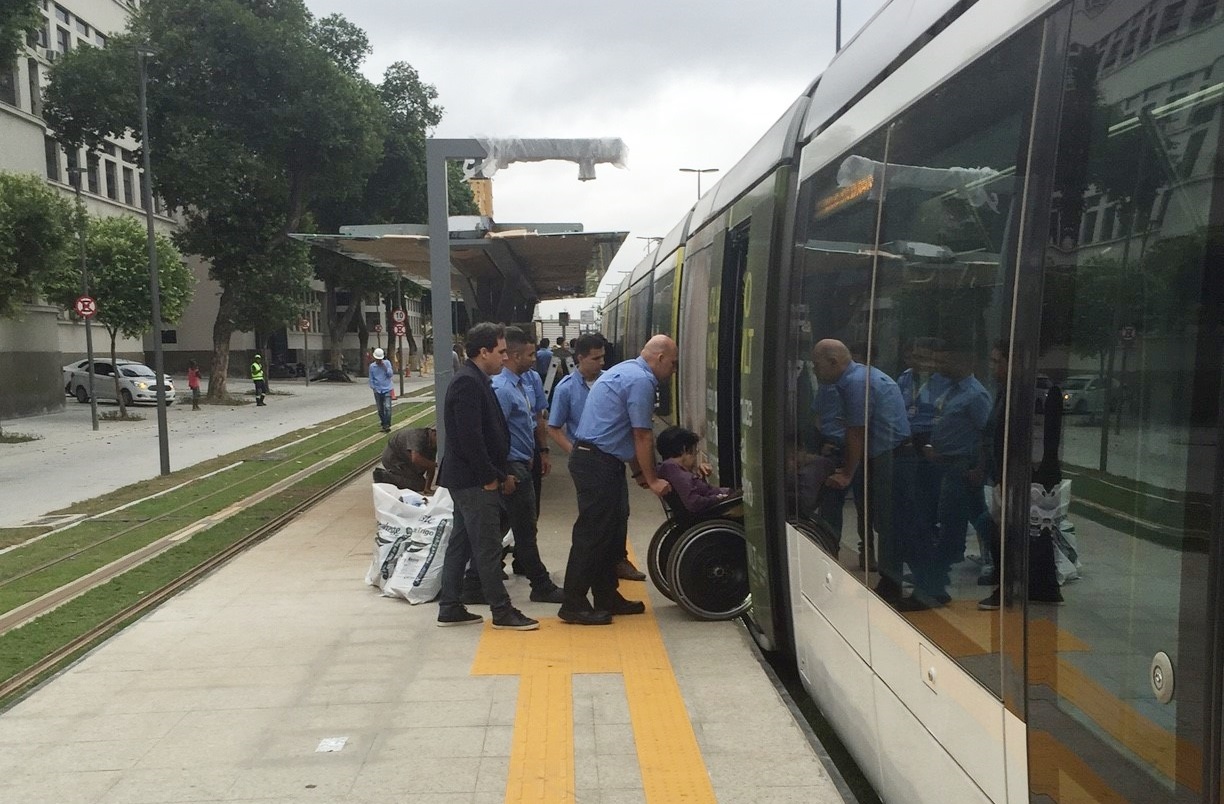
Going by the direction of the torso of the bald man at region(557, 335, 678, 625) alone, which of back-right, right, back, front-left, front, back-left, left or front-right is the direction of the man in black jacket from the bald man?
back

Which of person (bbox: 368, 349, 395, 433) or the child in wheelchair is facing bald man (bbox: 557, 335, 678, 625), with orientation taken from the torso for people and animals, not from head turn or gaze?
the person

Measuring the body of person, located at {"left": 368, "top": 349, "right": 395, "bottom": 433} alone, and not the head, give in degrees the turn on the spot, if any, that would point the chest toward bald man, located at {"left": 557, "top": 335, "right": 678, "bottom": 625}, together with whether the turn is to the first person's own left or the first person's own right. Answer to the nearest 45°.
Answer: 0° — they already face them

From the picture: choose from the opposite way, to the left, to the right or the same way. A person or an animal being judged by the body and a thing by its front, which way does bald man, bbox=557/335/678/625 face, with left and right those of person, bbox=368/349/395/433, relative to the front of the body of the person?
to the left

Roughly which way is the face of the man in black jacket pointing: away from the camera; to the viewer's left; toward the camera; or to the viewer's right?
to the viewer's right

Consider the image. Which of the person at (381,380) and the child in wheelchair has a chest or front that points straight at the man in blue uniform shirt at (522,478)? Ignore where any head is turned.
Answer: the person

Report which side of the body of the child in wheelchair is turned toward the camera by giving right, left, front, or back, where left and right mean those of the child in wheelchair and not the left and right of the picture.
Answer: right

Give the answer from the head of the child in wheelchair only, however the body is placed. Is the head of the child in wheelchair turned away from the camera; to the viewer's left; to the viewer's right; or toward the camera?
to the viewer's right

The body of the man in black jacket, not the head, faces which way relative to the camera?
to the viewer's right

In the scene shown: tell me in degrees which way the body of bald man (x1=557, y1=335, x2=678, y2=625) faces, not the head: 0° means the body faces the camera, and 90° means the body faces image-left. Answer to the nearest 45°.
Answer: approximately 270°
